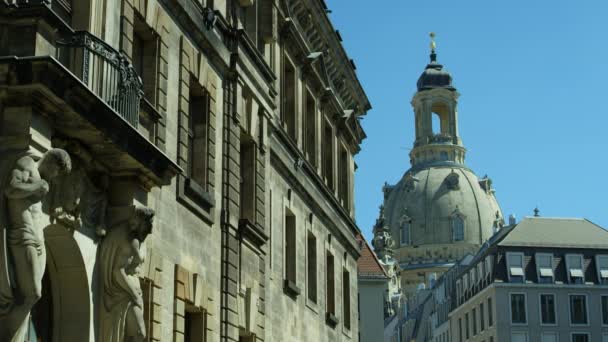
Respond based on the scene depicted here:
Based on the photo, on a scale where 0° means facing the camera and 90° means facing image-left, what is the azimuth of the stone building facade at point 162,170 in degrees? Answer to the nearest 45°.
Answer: approximately 315°
